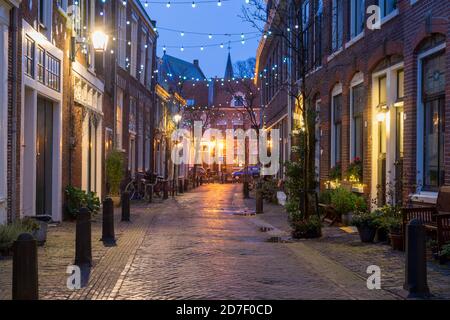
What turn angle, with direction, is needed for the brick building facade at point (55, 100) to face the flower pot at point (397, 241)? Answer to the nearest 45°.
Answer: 0° — it already faces it

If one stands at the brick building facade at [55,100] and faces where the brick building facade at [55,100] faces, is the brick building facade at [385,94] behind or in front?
in front

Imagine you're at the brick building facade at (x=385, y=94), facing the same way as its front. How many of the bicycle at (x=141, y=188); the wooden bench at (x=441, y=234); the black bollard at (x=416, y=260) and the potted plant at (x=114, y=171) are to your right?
2

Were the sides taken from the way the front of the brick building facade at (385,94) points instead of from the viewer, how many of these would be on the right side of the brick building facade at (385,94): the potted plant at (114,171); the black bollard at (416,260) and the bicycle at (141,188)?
2

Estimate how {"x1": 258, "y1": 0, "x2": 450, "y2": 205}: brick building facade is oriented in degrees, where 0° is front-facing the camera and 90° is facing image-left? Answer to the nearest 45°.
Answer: approximately 45°

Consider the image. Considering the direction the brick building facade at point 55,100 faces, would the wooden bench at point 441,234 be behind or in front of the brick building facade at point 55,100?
in front
